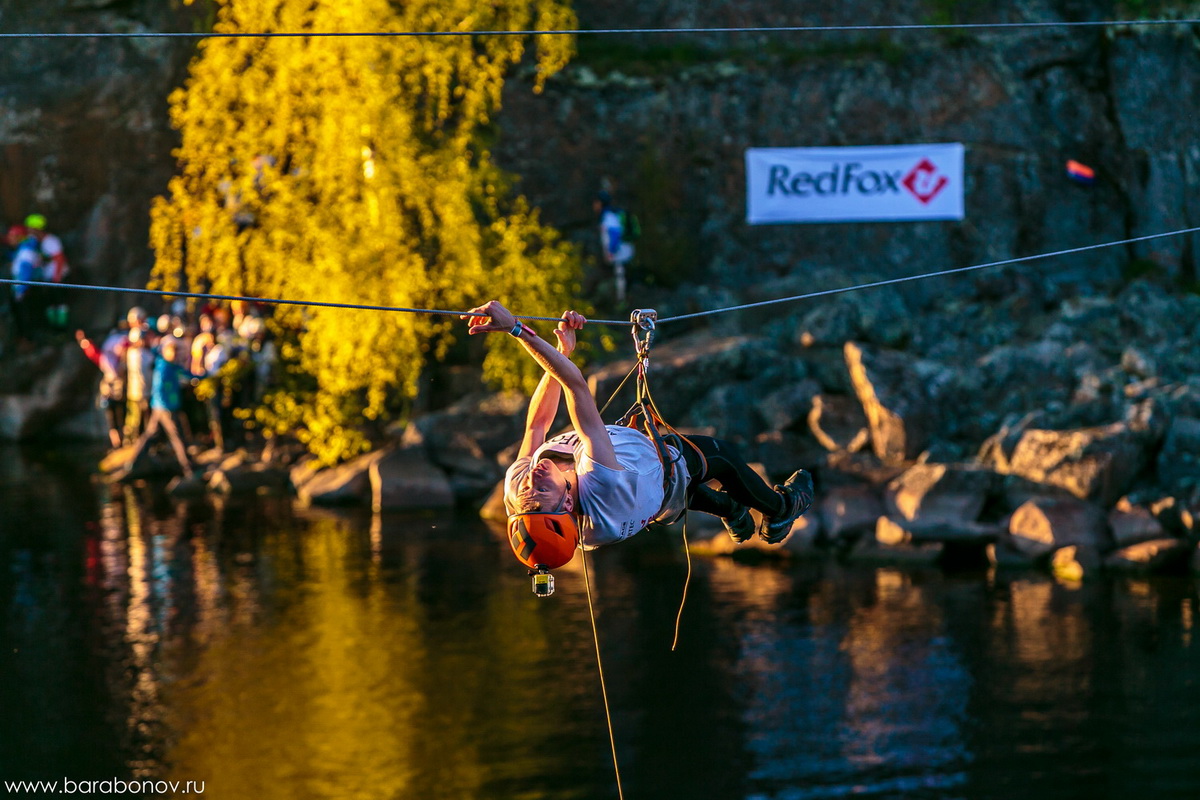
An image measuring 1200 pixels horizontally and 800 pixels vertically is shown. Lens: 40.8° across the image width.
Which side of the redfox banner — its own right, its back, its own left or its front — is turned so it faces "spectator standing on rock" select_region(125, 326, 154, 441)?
right

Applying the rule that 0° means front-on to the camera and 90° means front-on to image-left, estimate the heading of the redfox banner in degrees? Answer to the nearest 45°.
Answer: approximately 0°

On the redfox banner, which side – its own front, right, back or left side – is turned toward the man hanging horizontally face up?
front

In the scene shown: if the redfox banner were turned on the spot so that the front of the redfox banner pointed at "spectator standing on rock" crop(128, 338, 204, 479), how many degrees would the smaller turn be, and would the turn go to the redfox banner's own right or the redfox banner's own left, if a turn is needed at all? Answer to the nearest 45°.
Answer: approximately 45° to the redfox banner's own right

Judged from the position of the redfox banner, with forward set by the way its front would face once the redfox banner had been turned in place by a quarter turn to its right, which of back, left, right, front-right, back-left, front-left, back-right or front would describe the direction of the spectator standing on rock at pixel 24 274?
front

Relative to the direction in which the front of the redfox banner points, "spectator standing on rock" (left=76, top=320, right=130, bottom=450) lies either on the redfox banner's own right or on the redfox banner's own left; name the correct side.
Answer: on the redfox banner's own right

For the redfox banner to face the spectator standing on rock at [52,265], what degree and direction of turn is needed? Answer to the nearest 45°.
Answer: approximately 90° to its right

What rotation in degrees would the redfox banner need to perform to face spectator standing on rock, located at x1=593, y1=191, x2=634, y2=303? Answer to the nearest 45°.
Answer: approximately 45° to its right

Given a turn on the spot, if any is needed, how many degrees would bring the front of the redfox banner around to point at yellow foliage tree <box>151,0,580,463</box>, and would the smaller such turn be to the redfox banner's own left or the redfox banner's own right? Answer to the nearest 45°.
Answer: approximately 45° to the redfox banner's own right

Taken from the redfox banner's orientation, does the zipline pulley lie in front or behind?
in front
